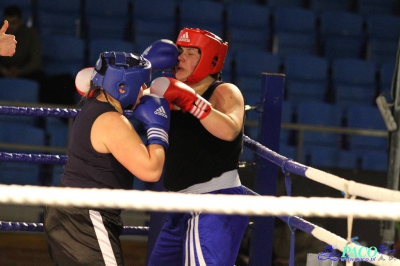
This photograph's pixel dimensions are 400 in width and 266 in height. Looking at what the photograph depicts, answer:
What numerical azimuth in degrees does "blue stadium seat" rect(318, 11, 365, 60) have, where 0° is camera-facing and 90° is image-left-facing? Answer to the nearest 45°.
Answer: approximately 0°

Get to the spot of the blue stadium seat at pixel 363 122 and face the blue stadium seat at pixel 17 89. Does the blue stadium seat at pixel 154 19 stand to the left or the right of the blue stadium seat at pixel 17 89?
right

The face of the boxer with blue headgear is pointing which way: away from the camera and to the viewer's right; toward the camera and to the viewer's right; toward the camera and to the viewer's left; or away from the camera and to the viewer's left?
away from the camera and to the viewer's right

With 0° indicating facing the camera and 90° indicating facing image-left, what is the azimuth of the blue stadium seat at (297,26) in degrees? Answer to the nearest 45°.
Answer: approximately 0°
